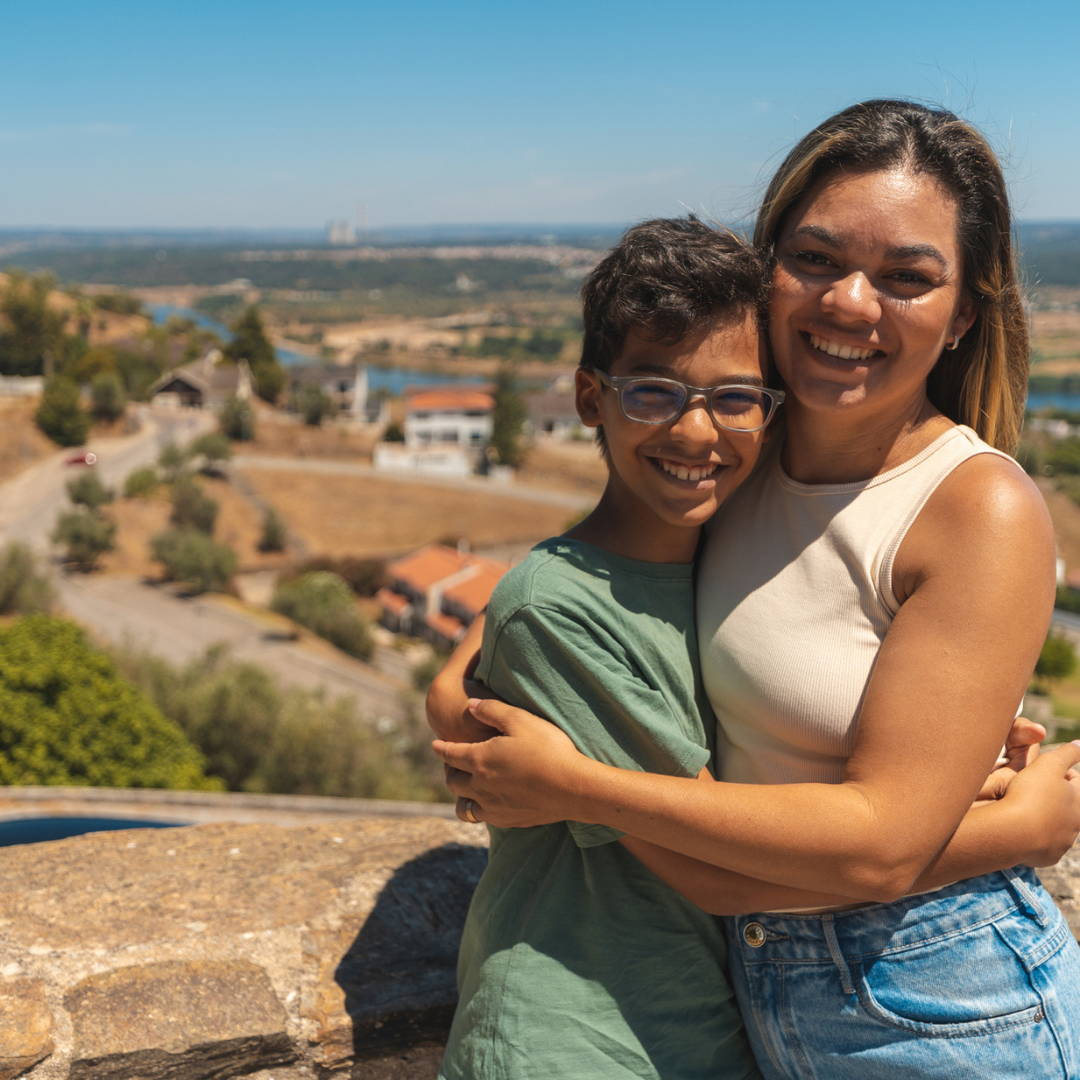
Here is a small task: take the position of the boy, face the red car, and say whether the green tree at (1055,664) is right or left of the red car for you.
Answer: right

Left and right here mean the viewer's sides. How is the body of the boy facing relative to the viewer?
facing the viewer and to the right of the viewer

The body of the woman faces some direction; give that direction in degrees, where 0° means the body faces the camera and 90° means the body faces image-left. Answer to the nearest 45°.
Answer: approximately 45°

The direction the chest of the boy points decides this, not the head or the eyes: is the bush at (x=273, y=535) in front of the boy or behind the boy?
behind

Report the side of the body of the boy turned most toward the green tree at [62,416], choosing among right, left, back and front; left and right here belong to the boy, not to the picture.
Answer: back

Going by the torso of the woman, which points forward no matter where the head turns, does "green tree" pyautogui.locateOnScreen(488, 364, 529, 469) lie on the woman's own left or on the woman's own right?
on the woman's own right

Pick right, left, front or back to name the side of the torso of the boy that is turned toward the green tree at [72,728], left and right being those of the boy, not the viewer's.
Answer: back
